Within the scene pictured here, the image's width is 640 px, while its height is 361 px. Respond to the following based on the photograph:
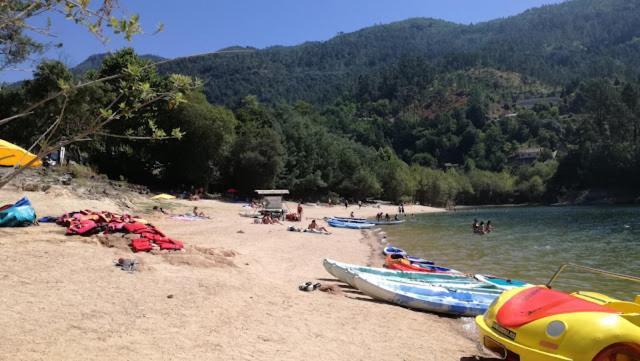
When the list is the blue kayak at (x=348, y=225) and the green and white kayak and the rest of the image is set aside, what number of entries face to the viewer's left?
2

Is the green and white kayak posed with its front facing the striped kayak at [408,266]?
no

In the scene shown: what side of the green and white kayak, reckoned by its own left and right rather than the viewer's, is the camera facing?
left

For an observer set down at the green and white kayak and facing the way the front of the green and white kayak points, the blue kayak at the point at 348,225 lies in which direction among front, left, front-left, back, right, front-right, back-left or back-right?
right

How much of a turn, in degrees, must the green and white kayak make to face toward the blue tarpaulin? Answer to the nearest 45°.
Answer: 0° — it already faces it

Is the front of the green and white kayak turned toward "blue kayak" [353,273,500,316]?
no

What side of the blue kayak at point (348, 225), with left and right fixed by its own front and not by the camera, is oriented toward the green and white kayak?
left

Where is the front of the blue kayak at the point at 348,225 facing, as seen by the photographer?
facing to the left of the viewer

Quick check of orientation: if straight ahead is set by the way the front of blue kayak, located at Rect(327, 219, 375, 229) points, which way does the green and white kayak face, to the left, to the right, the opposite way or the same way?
the same way

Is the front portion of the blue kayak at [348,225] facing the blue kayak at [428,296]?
no
